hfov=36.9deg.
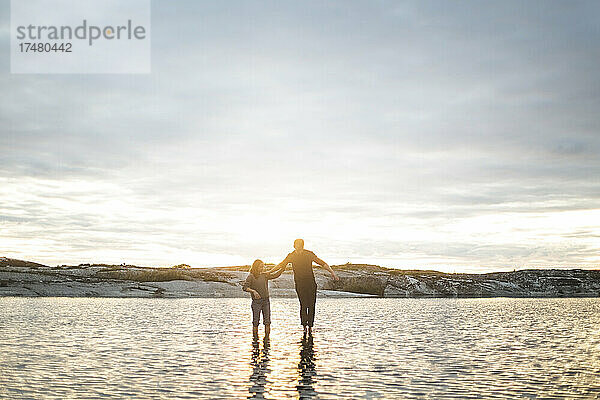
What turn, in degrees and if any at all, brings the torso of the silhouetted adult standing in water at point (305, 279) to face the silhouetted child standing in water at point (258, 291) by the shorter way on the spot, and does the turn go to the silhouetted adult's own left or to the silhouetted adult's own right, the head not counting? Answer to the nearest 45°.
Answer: approximately 45° to the silhouetted adult's own left
